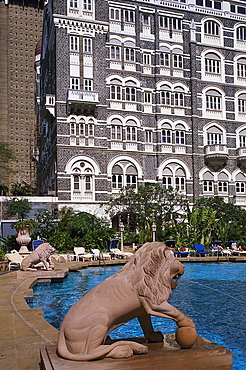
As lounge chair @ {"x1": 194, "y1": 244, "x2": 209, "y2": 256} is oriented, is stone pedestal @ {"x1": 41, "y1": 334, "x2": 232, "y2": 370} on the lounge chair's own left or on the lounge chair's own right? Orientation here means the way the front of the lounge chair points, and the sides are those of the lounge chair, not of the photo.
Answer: on the lounge chair's own right

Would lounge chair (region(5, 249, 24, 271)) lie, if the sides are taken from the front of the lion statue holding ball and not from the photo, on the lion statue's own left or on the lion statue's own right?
on the lion statue's own left

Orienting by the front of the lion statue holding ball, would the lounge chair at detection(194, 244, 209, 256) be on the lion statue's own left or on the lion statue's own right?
on the lion statue's own left

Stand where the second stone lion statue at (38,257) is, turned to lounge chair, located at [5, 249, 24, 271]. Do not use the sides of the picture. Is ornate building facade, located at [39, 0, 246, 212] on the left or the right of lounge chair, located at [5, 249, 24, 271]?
right

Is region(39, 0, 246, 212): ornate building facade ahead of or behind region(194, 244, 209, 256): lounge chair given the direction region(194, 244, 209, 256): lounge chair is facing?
behind

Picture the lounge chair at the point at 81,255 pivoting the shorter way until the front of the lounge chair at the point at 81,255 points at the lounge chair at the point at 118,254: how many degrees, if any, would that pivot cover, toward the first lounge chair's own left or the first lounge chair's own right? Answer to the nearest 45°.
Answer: approximately 45° to the first lounge chair's own left

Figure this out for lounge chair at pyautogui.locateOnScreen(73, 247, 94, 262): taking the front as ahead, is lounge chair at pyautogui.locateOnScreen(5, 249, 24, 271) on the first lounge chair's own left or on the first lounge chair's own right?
on the first lounge chair's own right

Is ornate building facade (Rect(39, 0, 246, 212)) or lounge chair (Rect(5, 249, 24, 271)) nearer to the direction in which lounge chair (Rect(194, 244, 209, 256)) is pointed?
the lounge chair

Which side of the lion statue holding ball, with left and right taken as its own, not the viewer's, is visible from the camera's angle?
right

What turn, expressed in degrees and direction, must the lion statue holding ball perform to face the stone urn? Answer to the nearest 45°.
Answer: approximately 90° to its left

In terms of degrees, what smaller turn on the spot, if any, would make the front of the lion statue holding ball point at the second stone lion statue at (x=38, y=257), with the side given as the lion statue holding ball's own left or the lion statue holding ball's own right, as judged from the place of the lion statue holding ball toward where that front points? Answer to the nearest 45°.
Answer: approximately 90° to the lion statue holding ball's own left

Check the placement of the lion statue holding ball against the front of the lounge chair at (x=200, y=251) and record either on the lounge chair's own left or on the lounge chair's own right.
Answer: on the lounge chair's own right

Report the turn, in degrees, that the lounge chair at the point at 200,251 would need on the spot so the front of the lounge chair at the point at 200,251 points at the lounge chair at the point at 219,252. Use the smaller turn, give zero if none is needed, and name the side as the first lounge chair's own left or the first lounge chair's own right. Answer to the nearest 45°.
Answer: approximately 45° to the first lounge chair's own left
